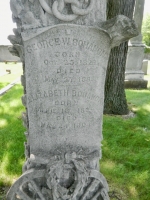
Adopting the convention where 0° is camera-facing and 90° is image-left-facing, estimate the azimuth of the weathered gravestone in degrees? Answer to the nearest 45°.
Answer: approximately 0°

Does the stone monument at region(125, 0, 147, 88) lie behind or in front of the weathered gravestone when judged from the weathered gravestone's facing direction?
behind
